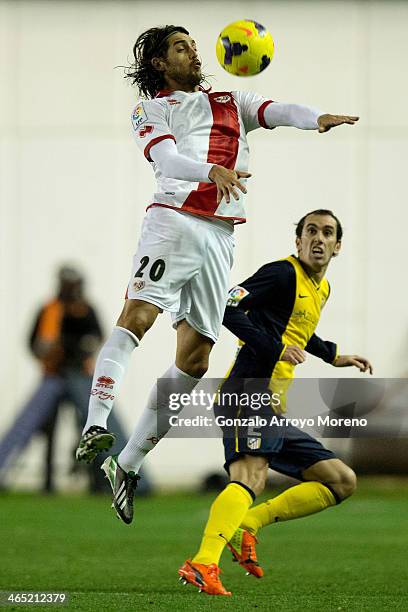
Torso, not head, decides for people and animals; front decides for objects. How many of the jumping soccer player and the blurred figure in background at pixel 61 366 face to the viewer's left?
0

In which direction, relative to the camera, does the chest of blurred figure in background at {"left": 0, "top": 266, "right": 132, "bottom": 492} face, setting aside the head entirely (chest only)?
toward the camera

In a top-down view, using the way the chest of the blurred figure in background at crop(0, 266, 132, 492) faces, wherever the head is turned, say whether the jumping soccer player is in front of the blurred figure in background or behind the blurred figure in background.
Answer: in front

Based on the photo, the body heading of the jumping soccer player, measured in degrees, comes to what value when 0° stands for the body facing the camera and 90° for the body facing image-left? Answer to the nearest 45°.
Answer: approximately 315°

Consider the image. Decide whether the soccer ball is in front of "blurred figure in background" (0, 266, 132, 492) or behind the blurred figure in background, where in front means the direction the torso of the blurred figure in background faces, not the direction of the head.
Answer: in front
